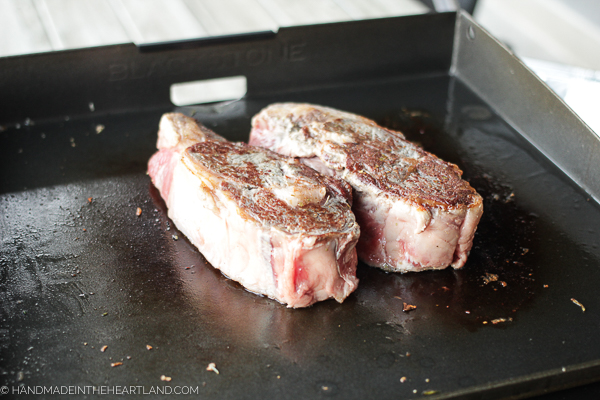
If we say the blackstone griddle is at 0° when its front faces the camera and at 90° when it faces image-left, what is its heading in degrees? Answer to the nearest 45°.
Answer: approximately 0°
